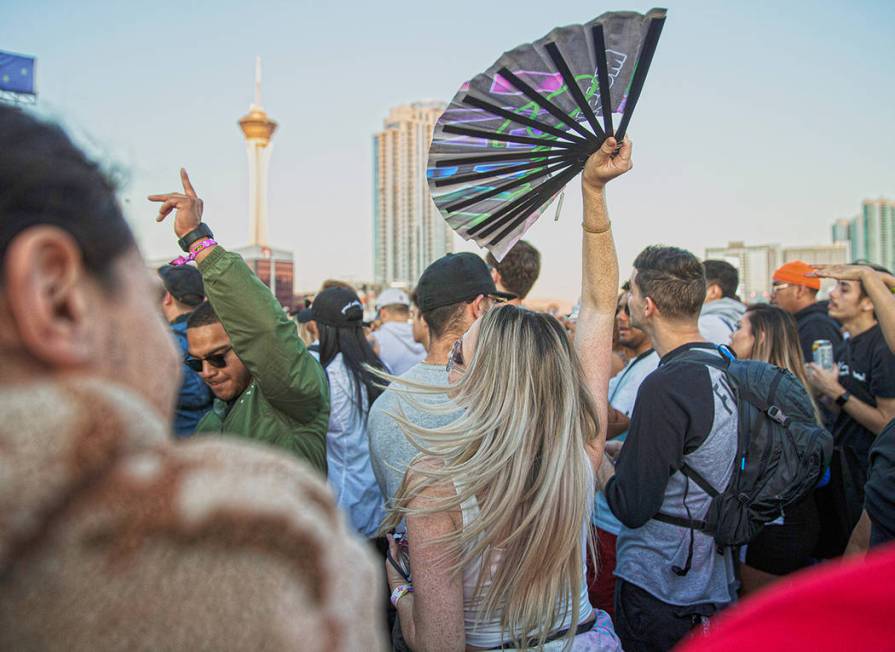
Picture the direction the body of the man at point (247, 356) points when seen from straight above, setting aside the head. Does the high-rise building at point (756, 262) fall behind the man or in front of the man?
behind

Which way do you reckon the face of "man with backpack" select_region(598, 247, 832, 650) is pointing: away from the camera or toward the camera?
away from the camera

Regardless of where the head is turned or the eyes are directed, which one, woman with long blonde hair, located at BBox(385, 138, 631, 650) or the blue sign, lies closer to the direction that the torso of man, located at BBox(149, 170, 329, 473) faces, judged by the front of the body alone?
the woman with long blonde hair

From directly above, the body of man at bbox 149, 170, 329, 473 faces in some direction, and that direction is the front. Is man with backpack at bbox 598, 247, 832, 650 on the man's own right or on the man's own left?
on the man's own left

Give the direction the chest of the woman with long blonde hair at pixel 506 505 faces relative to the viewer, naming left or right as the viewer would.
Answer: facing away from the viewer and to the left of the viewer

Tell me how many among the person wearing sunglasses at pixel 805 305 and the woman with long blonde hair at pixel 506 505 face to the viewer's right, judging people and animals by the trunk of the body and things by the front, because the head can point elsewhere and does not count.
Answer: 0

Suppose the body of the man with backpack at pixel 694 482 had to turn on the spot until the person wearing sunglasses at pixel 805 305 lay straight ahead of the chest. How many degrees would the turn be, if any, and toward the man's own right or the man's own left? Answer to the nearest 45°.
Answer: approximately 45° to the man's own right

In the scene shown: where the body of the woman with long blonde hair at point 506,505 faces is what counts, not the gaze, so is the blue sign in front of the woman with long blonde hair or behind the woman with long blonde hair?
in front

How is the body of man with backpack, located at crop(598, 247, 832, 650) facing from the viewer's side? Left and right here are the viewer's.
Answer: facing away from the viewer and to the left of the viewer
